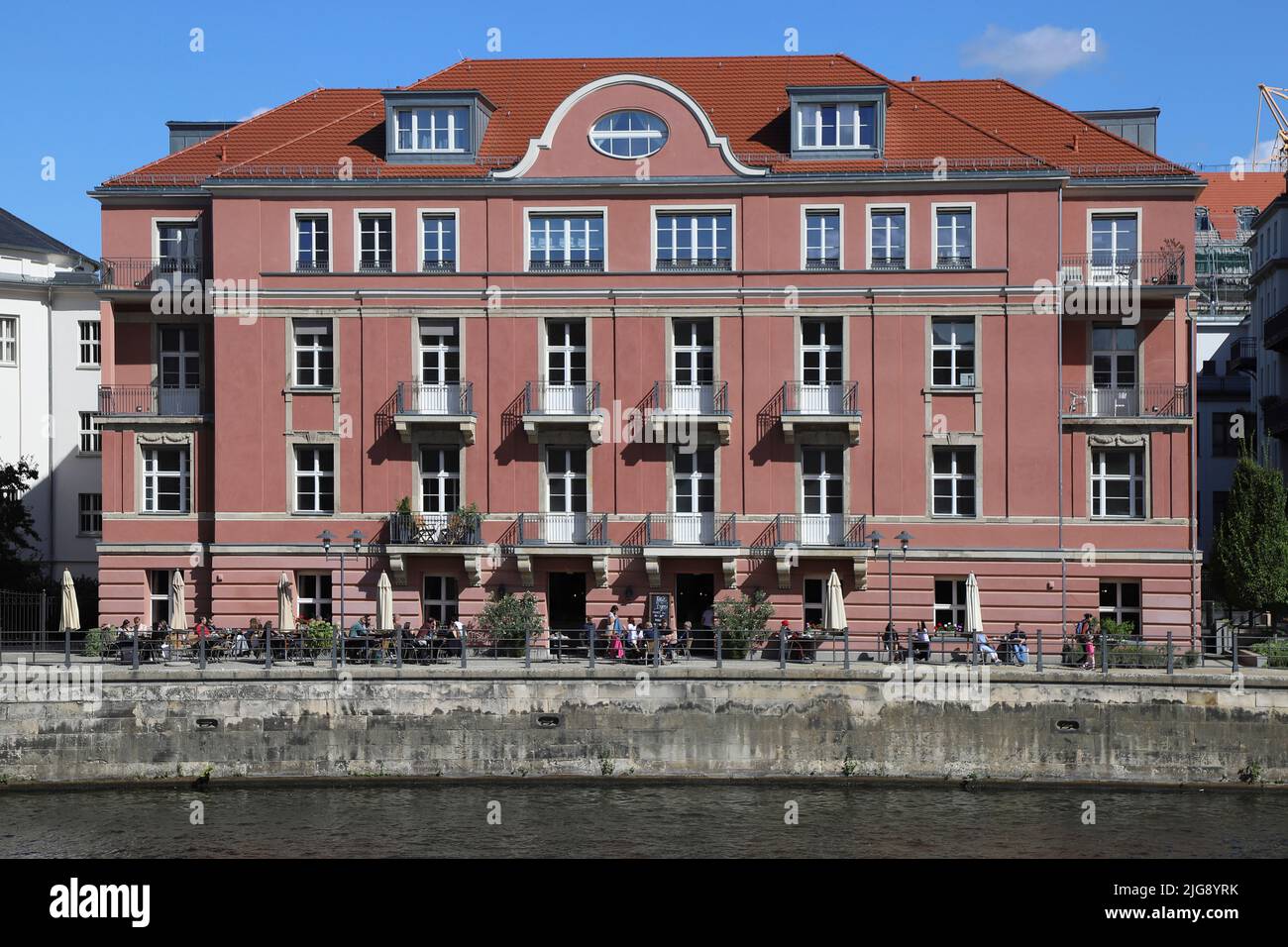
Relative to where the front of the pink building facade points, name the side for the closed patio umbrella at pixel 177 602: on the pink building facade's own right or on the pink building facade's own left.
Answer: on the pink building facade's own right

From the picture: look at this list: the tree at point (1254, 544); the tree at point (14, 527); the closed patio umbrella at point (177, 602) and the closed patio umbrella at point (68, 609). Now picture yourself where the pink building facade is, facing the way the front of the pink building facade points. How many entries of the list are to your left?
1

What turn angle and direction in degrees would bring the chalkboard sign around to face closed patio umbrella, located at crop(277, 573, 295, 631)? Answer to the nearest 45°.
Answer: approximately 90° to its right

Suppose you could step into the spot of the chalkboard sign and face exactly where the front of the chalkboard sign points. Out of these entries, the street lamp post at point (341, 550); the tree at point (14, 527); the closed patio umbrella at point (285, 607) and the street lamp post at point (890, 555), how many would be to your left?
1

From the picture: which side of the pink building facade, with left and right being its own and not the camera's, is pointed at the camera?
front

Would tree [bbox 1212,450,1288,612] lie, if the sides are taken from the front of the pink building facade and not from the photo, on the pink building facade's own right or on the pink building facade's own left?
on the pink building facade's own left

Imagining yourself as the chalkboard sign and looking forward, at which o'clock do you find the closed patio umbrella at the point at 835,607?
The closed patio umbrella is roughly at 10 o'clock from the chalkboard sign.

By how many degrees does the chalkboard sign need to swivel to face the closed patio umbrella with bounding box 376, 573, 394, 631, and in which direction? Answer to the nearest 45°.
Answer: approximately 90° to its right

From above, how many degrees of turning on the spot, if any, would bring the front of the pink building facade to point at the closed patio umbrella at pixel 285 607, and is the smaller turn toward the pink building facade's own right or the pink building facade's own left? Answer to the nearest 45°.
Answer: approximately 90° to the pink building facade's own right

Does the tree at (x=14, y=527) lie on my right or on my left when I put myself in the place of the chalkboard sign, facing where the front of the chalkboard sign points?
on my right

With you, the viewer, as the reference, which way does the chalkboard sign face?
facing the viewer

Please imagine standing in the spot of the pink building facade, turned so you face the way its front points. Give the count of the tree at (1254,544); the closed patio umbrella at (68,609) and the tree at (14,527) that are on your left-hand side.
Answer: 1

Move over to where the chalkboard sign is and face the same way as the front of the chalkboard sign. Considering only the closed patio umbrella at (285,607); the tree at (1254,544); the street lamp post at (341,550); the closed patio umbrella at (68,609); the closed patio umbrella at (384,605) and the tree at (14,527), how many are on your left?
1

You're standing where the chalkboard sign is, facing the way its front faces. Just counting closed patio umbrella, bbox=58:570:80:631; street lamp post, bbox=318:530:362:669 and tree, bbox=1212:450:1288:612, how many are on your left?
1

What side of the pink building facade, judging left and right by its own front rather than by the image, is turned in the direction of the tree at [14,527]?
right

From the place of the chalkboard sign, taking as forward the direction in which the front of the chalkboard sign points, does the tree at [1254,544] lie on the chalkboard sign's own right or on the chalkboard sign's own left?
on the chalkboard sign's own left

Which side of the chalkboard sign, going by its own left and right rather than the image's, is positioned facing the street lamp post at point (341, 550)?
right
